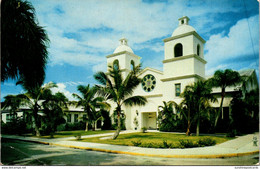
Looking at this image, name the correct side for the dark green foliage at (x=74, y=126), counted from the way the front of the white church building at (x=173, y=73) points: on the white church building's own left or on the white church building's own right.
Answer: on the white church building's own right

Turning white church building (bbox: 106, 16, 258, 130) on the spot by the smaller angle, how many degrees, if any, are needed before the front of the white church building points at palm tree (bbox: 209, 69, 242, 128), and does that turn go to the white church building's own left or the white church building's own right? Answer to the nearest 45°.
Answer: approximately 90° to the white church building's own left

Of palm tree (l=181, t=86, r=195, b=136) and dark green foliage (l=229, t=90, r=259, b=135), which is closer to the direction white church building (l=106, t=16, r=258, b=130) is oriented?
the palm tree

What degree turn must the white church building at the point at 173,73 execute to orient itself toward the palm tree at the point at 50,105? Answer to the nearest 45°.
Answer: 0° — it already faces it

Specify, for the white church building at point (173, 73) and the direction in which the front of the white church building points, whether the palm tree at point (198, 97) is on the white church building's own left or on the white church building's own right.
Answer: on the white church building's own left

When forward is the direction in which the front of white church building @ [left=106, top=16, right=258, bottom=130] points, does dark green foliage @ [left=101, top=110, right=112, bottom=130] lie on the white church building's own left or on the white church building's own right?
on the white church building's own right

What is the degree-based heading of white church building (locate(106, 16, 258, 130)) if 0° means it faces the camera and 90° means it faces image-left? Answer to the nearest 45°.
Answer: approximately 45°
